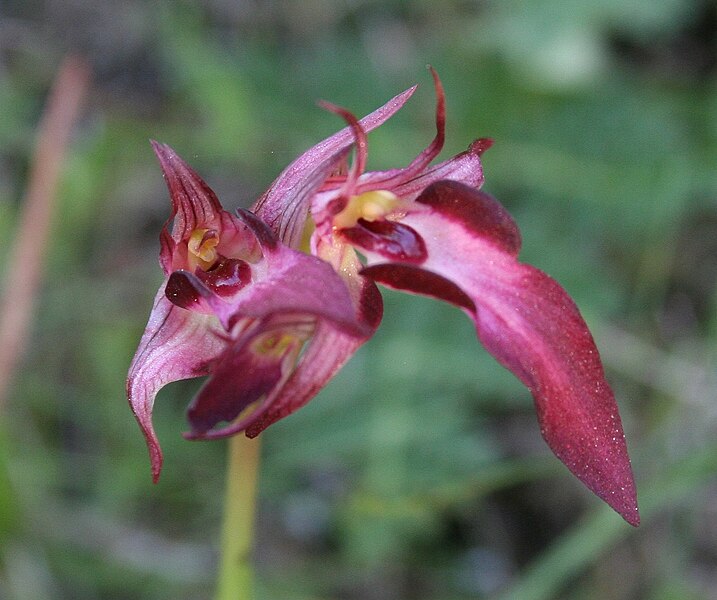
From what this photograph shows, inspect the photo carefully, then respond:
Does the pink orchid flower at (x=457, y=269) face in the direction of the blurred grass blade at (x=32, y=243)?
no

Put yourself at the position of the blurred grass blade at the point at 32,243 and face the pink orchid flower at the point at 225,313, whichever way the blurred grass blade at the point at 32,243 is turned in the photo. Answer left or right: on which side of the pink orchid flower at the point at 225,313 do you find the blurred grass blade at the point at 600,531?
left
